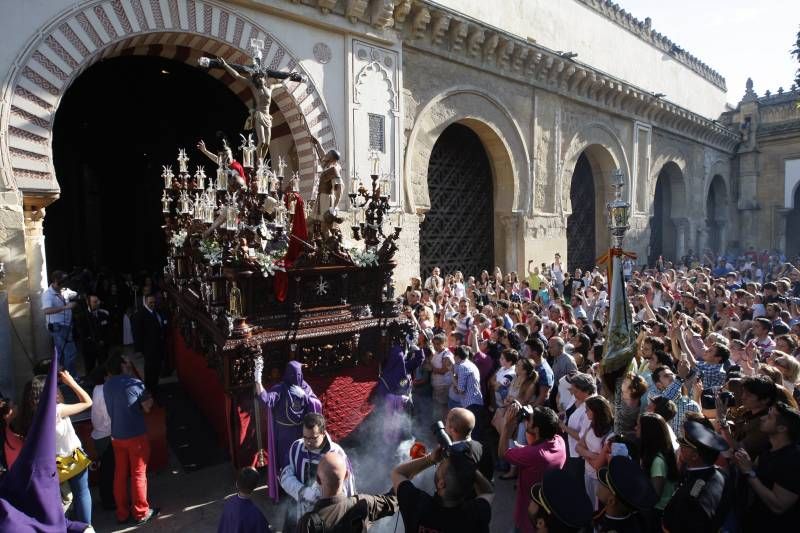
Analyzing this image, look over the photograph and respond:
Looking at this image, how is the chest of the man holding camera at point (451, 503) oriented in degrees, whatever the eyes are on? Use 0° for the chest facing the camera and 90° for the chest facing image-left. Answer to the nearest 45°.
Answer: approximately 135°

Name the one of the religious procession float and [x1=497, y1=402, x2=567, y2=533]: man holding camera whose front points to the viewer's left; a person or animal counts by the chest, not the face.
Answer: the man holding camera

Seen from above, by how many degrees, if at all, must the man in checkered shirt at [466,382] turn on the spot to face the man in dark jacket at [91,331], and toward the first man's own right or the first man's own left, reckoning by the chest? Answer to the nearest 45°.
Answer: approximately 45° to the first man's own left

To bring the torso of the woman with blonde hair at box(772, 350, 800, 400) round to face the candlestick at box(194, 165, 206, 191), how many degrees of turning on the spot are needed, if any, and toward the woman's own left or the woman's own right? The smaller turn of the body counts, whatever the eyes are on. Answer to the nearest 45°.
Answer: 0° — they already face it

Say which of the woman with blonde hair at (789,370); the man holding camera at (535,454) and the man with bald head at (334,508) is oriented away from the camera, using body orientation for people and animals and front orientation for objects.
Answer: the man with bald head

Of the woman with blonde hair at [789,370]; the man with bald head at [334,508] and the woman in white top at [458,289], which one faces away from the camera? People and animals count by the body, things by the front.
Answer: the man with bald head

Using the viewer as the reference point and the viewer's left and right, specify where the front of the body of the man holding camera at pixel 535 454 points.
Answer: facing to the left of the viewer

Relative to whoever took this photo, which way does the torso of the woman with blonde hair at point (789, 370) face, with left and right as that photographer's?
facing to the left of the viewer

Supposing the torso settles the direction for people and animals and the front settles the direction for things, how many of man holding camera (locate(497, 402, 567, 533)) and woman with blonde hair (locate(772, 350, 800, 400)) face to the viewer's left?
2

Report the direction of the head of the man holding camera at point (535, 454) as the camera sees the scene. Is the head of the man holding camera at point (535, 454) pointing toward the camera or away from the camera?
away from the camera

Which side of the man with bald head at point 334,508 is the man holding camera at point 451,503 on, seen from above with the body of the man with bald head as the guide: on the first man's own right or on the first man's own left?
on the first man's own right

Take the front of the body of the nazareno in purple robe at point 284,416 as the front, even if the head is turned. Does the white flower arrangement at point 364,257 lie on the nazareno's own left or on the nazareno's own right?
on the nazareno's own left

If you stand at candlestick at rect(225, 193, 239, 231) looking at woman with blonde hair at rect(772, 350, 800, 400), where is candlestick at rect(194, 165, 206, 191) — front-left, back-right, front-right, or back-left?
back-left

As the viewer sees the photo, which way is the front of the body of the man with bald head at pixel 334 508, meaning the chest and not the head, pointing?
away from the camera

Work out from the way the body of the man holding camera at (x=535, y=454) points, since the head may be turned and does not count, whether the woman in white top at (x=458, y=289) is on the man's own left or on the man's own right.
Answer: on the man's own right

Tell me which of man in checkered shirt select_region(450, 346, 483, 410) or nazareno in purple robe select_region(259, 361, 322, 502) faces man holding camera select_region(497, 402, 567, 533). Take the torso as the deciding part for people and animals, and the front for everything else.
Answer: the nazareno in purple robe

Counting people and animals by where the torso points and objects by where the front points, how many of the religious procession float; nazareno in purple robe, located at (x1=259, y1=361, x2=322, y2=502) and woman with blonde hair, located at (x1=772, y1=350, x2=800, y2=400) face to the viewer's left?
1
